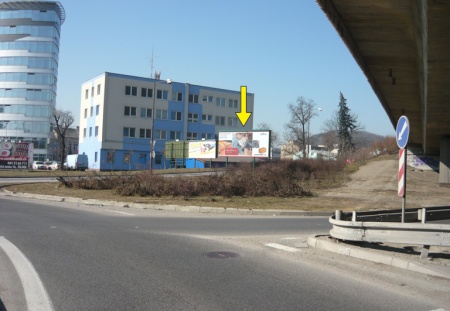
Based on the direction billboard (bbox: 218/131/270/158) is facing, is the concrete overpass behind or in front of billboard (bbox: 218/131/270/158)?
in front

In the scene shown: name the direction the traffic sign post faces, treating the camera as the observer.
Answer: facing the viewer and to the left of the viewer

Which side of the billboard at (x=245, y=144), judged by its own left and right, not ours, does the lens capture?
front

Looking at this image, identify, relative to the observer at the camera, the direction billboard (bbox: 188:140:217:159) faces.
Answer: facing the viewer

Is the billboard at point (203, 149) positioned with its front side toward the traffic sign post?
yes

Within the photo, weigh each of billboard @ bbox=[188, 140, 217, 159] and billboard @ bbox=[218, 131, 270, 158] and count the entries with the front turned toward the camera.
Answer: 2

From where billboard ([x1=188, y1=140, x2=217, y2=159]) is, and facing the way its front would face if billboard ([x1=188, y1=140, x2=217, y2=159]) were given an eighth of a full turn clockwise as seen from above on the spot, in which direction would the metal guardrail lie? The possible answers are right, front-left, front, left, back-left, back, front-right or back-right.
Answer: front-left

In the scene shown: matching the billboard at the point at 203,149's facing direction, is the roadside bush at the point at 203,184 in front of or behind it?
in front

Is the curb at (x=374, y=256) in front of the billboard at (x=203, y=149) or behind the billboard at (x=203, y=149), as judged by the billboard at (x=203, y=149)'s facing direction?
in front
